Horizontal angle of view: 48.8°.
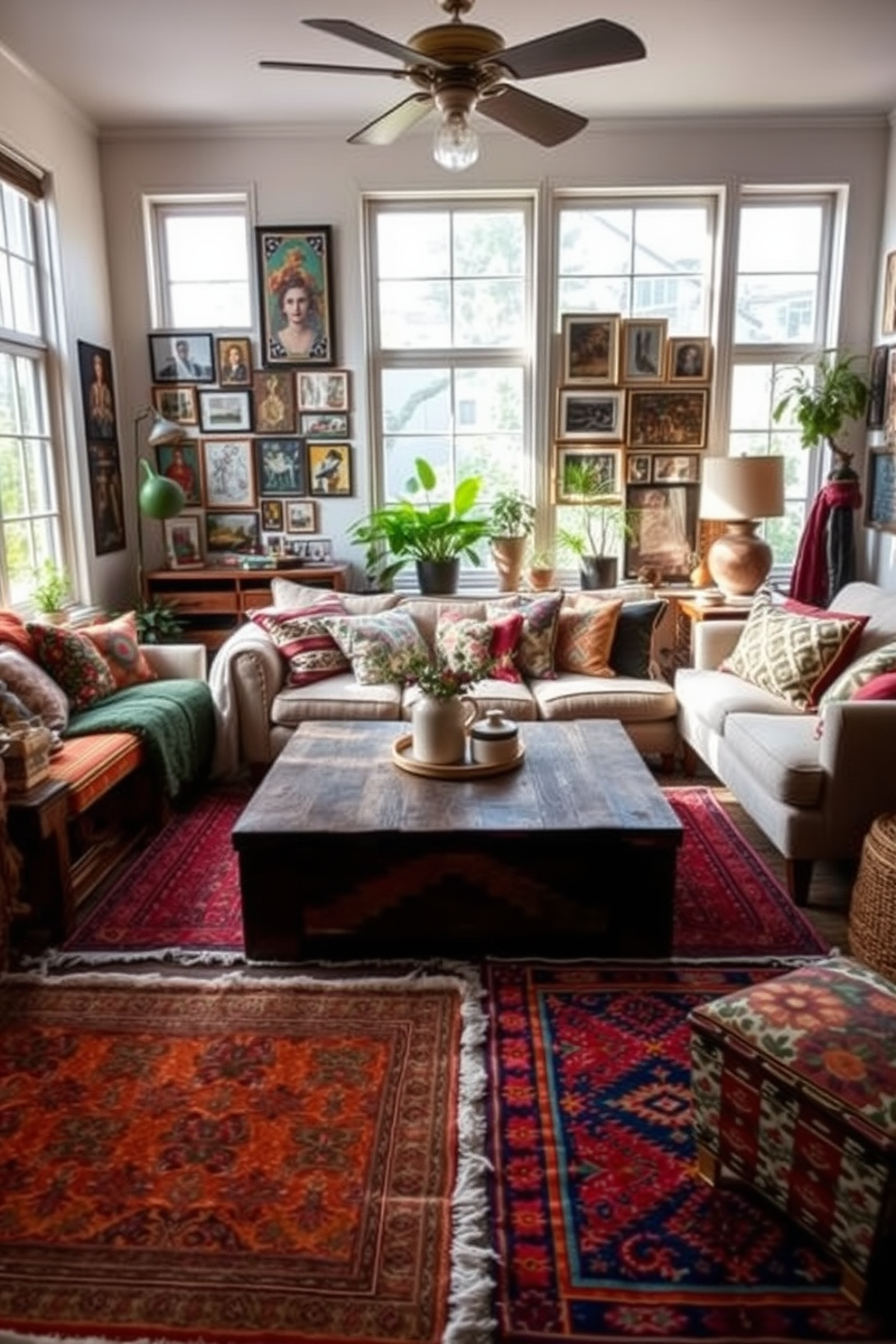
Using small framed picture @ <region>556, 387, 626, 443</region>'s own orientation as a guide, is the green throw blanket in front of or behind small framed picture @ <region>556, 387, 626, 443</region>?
in front

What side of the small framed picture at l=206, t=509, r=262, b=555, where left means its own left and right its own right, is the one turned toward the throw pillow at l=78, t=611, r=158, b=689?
front

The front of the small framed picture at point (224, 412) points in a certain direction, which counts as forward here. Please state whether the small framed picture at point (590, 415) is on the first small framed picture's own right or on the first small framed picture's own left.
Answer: on the first small framed picture's own left

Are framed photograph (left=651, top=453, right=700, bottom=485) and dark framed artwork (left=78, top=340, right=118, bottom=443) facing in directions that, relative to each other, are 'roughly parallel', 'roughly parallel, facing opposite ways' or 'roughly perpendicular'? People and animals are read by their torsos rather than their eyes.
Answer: roughly perpendicular

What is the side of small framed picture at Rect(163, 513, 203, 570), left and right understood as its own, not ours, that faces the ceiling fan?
front

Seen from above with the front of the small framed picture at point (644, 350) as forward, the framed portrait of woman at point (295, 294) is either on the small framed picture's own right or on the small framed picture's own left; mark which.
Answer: on the small framed picture's own right

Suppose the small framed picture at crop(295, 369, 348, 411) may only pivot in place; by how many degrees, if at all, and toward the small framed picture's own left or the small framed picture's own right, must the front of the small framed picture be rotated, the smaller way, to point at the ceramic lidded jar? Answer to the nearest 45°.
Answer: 0° — it already faces it

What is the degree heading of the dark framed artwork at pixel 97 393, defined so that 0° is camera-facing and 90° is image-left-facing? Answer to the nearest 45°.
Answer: approximately 315°

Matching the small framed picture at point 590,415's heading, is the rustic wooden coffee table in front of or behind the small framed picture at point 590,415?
in front

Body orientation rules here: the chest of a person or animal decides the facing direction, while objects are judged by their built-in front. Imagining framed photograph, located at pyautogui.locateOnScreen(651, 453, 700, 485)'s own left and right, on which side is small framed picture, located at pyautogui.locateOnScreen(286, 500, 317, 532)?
on its right
